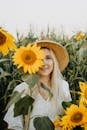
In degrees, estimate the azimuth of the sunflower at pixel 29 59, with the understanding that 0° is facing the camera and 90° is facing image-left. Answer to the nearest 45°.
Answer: approximately 0°

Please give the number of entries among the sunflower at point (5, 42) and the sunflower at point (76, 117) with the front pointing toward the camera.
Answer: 2

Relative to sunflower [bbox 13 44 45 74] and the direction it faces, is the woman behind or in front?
behind

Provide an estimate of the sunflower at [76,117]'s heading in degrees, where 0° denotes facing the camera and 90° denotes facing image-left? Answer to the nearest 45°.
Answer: approximately 0°
